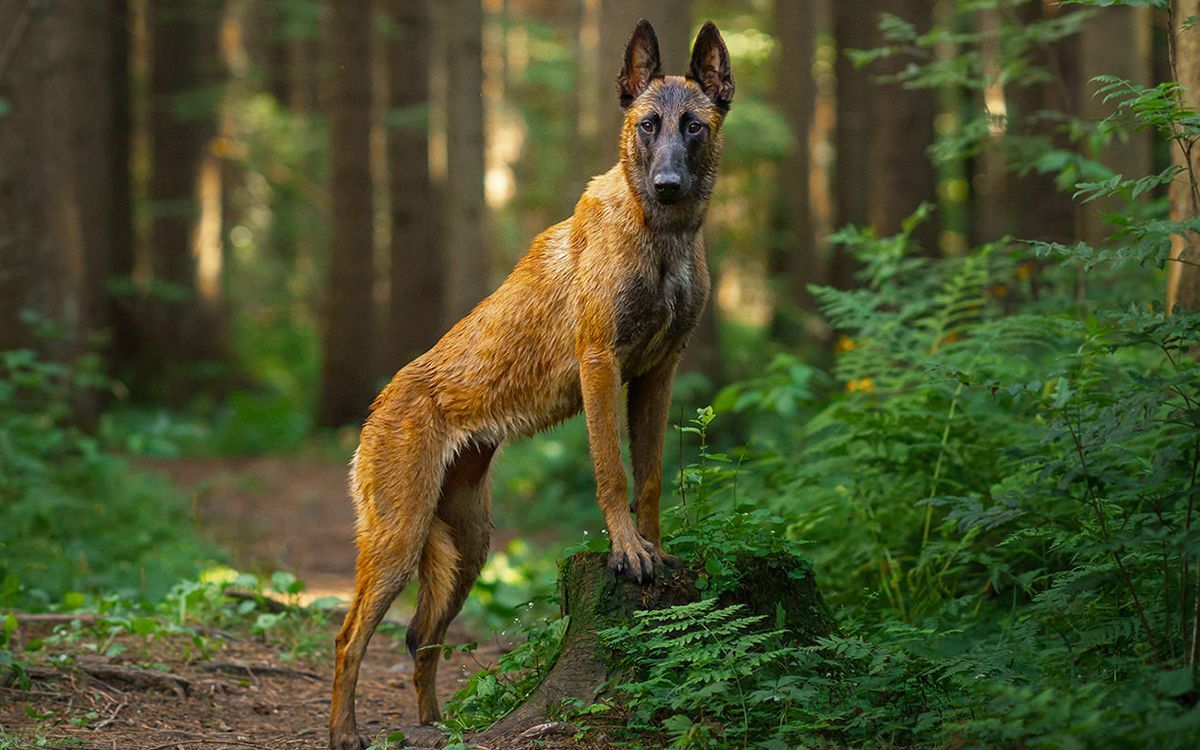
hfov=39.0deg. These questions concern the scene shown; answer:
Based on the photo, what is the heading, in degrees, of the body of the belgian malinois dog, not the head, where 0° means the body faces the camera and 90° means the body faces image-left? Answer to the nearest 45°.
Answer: approximately 315°

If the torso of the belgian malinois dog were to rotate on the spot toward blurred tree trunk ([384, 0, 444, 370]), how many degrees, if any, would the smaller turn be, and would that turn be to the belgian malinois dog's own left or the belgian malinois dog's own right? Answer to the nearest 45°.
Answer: approximately 135° to the belgian malinois dog's own left

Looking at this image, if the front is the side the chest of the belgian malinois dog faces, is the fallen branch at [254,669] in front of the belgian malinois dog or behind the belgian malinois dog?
behind

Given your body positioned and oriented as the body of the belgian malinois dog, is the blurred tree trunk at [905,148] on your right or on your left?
on your left

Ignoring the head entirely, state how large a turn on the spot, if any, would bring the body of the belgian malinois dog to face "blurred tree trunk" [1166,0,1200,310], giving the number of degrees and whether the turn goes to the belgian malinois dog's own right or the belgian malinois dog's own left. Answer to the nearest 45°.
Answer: approximately 45° to the belgian malinois dog's own left

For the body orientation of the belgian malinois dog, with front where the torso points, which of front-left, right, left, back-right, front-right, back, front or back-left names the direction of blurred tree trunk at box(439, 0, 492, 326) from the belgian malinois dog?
back-left

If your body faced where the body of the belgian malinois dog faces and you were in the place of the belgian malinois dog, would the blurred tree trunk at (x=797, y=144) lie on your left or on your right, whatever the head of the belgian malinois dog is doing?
on your left
